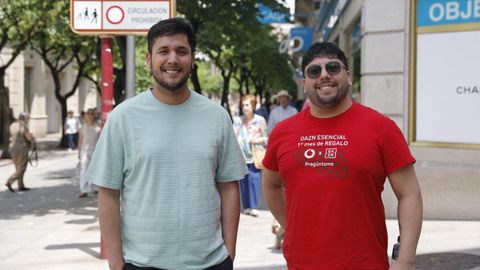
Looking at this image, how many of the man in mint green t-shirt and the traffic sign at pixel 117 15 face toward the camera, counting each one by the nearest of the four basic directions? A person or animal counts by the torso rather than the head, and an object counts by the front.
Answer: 2

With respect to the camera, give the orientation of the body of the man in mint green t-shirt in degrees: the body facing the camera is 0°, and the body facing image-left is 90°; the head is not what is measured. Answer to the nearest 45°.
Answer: approximately 0°

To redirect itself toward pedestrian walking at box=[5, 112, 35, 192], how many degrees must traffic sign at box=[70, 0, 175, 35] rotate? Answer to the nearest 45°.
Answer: approximately 180°

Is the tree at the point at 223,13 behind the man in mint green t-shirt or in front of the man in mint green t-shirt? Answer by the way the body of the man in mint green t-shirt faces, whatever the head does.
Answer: behind

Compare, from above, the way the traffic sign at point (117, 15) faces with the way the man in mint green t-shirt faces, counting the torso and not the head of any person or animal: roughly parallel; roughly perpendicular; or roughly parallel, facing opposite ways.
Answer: roughly parallel

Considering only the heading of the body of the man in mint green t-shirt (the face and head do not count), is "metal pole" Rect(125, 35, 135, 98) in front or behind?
behind

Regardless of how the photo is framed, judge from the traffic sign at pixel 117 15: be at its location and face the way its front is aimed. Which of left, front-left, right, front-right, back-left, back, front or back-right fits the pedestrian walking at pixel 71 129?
back

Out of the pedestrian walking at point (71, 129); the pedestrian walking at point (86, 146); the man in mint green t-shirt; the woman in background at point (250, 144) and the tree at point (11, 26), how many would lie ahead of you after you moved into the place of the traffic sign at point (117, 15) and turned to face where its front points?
1

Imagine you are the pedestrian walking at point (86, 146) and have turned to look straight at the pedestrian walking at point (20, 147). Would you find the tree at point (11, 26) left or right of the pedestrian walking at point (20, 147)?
right

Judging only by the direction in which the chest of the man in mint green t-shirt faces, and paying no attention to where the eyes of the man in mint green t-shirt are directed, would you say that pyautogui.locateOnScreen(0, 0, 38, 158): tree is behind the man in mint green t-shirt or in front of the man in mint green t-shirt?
behind

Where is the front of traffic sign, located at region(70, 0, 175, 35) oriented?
toward the camera

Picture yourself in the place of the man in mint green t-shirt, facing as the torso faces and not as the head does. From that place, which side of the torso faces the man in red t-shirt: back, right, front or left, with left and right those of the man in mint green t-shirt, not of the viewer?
left
